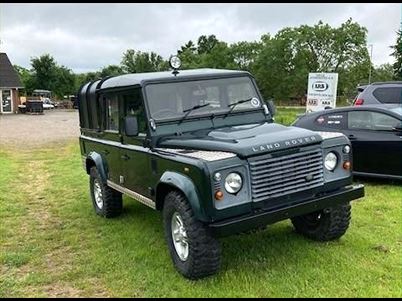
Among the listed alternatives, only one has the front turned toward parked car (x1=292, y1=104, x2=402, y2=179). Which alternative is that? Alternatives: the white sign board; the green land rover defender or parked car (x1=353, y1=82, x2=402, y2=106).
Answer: the white sign board

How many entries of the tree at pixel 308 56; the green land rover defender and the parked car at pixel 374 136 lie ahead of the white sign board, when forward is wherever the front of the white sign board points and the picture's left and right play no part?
2

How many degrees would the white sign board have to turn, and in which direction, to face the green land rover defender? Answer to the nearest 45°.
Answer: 0° — it already faces it

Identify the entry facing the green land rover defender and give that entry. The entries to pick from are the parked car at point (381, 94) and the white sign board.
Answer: the white sign board

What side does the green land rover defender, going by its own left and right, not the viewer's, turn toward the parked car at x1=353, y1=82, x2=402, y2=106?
left
